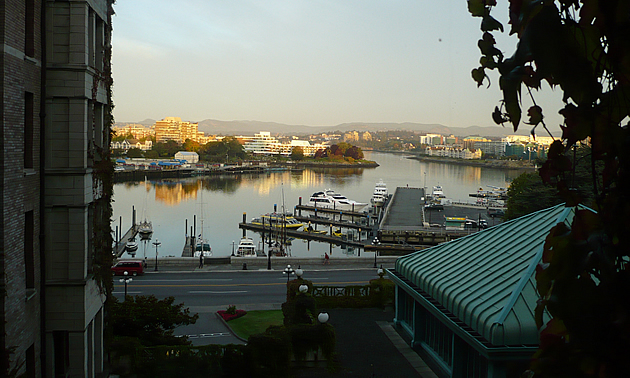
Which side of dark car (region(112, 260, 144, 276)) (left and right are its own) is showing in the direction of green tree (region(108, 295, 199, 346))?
left

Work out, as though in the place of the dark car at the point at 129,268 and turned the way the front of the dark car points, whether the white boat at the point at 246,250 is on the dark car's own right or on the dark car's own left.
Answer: on the dark car's own right

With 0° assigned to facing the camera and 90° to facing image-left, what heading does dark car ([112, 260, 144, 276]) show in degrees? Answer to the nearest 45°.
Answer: approximately 90°

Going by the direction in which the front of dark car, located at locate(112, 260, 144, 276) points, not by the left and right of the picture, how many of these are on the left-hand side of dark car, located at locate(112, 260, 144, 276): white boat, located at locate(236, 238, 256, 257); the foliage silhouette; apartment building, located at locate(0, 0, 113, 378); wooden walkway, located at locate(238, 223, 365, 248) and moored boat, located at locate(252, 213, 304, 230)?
2

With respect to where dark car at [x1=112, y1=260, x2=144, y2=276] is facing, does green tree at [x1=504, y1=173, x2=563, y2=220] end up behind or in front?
behind

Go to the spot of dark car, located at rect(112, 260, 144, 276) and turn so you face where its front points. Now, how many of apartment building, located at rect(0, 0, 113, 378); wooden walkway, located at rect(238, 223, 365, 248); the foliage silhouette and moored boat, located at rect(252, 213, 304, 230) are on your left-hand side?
2

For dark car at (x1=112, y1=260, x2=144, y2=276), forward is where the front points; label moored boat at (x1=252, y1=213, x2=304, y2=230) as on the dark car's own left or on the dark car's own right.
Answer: on the dark car's own right

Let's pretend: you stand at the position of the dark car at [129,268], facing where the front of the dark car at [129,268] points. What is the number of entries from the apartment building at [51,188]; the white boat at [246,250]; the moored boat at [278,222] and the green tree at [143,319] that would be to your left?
2
